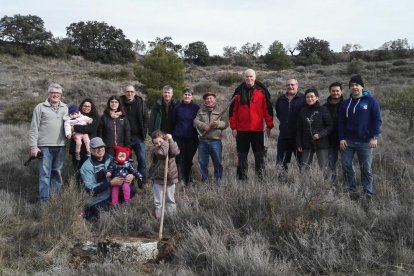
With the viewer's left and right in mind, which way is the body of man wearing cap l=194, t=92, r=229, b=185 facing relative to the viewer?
facing the viewer

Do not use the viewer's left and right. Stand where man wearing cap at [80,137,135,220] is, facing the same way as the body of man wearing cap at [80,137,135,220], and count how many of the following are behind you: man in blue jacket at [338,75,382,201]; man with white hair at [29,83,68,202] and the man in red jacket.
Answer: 1

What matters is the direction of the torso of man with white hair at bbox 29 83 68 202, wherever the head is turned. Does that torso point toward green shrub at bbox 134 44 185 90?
no

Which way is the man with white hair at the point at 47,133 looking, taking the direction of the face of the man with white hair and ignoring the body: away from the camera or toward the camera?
toward the camera

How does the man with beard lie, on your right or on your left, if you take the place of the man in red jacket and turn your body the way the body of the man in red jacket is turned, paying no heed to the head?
on your left

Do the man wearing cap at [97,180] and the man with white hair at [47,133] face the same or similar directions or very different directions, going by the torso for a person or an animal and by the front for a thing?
same or similar directions

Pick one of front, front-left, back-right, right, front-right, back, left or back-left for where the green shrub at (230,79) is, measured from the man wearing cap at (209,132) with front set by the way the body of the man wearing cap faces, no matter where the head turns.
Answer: back

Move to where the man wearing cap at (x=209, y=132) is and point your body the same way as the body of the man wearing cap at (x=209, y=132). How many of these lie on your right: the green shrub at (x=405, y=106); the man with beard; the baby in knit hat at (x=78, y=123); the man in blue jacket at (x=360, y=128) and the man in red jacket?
1

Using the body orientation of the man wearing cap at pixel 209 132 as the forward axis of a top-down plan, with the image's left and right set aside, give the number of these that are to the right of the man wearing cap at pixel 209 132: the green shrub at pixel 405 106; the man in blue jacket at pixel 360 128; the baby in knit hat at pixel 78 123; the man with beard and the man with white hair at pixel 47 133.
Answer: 2

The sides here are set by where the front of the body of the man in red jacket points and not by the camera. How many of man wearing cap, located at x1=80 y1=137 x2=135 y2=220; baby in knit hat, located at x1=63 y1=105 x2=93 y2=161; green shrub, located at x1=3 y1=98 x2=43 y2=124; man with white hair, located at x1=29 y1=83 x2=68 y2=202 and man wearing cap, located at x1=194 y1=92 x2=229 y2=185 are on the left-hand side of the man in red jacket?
0

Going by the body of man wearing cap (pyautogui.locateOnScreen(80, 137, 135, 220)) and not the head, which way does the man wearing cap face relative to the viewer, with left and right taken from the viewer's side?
facing the viewer and to the right of the viewer

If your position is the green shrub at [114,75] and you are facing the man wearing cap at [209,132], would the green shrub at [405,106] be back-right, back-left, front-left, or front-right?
front-left

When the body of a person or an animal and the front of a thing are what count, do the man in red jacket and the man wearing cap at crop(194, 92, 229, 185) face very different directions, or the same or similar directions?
same or similar directions

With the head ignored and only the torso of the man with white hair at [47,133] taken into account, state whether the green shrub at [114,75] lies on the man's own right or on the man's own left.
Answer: on the man's own left

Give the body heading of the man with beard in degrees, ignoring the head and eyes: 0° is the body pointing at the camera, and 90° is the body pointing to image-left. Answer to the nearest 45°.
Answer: approximately 0°

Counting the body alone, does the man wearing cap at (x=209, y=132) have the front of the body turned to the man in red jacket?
no
